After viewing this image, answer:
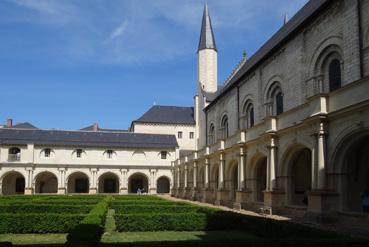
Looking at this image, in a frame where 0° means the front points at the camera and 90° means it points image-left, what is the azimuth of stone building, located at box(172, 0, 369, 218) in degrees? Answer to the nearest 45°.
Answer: approximately 45°

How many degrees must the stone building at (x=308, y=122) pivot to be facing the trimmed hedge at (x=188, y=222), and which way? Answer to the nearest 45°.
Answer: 0° — it already faces it
